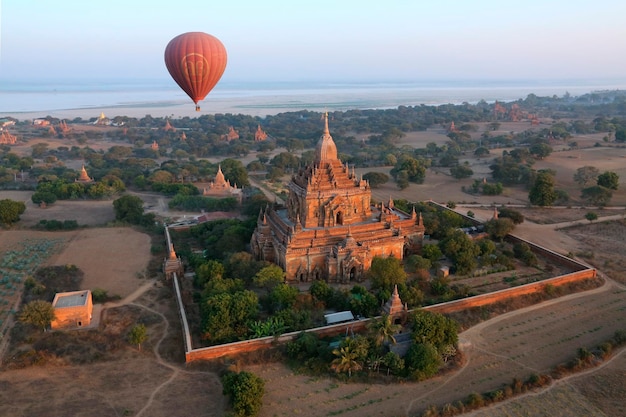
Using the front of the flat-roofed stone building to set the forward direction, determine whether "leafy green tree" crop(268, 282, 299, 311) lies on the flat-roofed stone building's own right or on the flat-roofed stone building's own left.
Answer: on the flat-roofed stone building's own left

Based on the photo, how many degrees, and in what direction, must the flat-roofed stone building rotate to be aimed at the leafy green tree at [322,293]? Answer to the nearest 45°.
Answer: approximately 45° to its left

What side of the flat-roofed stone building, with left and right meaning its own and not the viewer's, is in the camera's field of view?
front

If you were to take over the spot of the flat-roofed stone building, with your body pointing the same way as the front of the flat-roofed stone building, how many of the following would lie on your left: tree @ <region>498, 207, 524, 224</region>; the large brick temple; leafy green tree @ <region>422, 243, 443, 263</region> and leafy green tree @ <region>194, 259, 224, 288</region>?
4

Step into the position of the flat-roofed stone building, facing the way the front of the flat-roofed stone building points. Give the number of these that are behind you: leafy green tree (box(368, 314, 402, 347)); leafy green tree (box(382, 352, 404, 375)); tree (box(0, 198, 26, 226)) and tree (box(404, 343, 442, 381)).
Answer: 1

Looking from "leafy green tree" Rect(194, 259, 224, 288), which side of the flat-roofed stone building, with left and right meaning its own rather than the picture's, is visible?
left

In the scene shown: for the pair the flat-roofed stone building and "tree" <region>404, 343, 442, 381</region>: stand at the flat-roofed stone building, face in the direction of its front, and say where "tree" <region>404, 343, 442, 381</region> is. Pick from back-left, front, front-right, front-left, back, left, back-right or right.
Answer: front-left

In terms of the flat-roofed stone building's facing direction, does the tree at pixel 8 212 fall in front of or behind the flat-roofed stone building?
behind

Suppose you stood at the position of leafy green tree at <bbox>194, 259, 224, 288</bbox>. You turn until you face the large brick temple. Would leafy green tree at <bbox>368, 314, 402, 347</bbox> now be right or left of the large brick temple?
right

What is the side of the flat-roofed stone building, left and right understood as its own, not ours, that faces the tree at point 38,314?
right

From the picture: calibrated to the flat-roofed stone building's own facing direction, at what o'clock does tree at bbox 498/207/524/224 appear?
The tree is roughly at 9 o'clock from the flat-roofed stone building.

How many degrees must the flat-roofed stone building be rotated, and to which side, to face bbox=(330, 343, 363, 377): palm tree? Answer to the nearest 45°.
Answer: approximately 45° to its left

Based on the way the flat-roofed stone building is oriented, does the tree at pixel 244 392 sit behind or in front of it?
in front

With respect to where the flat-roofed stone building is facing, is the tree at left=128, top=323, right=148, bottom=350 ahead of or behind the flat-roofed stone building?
ahead

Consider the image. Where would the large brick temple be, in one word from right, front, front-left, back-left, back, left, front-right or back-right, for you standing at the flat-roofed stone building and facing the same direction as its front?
left

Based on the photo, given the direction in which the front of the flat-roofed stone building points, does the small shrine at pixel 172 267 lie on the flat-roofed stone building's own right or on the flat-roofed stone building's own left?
on the flat-roofed stone building's own left

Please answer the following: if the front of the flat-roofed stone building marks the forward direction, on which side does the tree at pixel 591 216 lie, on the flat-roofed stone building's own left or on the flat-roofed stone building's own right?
on the flat-roofed stone building's own left
